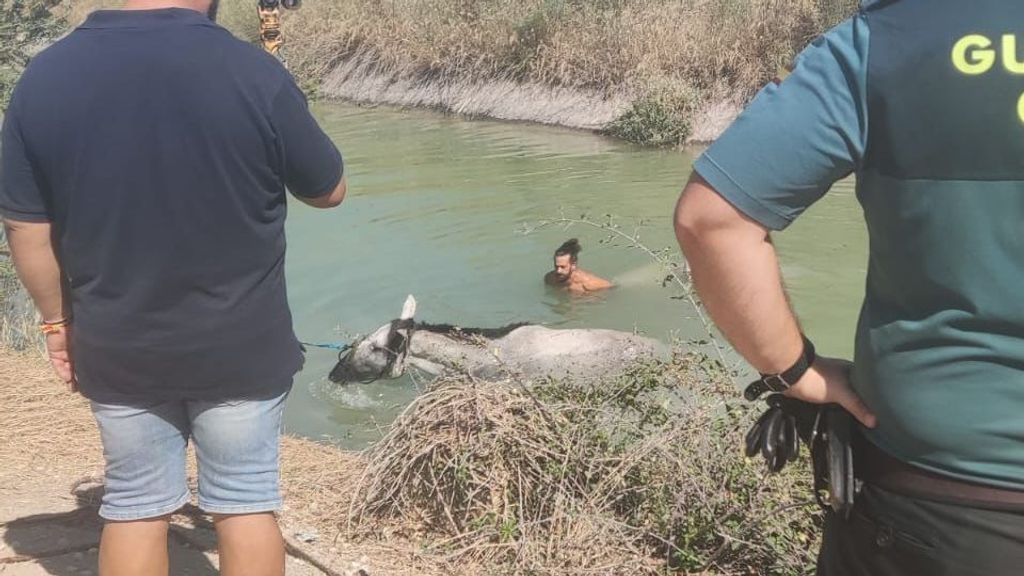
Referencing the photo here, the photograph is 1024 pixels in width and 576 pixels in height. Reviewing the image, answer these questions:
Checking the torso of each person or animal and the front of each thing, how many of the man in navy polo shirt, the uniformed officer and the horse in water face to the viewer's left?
1

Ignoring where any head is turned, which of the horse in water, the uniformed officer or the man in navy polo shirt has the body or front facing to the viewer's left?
the horse in water

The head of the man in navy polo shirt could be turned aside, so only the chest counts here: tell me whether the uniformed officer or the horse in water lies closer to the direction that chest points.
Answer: the horse in water

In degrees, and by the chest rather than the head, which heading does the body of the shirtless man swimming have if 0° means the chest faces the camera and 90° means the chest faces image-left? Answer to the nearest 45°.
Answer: approximately 45°

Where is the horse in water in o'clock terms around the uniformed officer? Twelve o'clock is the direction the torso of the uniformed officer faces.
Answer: The horse in water is roughly at 11 o'clock from the uniformed officer.

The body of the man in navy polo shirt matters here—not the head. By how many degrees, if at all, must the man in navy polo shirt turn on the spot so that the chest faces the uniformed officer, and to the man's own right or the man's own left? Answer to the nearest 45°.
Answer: approximately 135° to the man's own right

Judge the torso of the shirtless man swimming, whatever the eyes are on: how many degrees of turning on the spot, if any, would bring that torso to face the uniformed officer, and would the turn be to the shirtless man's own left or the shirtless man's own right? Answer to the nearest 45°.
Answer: approximately 45° to the shirtless man's own left

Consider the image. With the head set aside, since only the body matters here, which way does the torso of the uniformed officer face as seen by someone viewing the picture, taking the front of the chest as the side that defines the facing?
away from the camera

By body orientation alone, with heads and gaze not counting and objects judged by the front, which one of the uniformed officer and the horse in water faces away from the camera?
the uniformed officer

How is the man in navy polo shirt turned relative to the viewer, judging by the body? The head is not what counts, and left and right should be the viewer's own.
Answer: facing away from the viewer

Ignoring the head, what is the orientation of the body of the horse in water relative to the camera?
to the viewer's left

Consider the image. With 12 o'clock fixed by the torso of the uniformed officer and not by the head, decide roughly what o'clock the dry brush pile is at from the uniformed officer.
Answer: The dry brush pile is roughly at 11 o'clock from the uniformed officer.

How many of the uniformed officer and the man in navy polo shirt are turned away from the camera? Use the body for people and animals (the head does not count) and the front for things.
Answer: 2

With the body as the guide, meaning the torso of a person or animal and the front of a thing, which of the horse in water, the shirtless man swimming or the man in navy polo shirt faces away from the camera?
the man in navy polo shirt

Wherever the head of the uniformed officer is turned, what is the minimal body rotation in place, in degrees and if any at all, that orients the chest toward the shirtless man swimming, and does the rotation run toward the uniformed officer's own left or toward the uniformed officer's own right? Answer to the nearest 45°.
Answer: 0° — they already face them

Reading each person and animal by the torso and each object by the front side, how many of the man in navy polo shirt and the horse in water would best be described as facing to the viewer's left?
1
